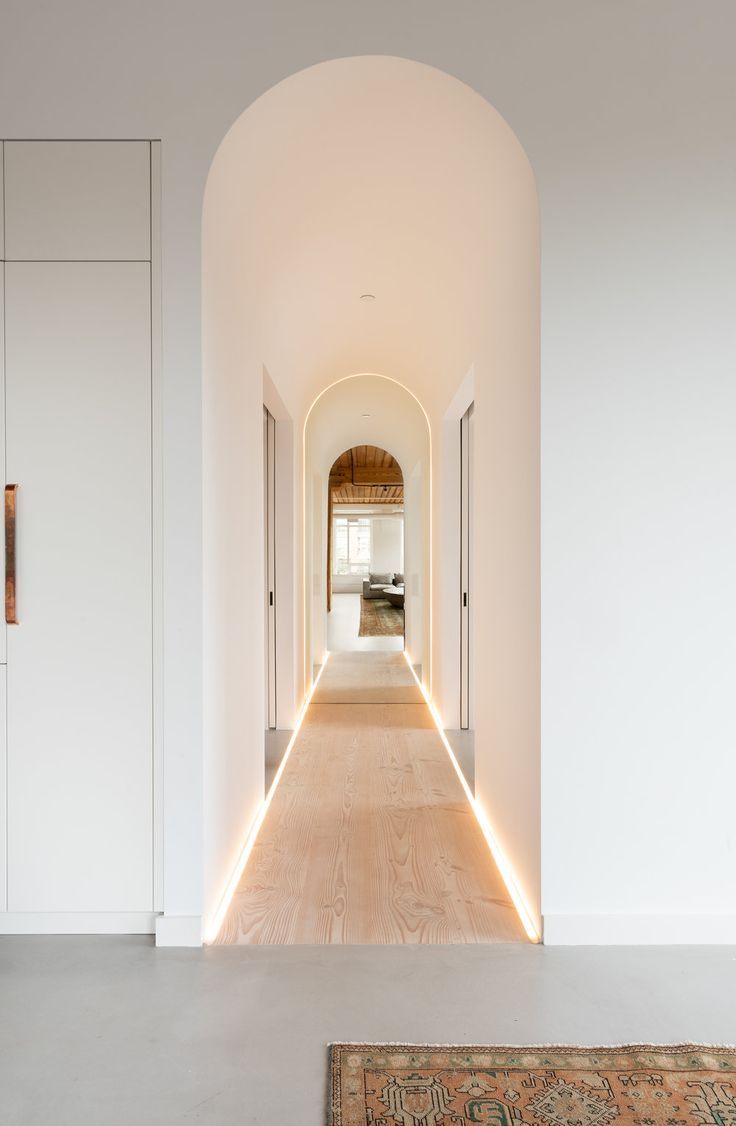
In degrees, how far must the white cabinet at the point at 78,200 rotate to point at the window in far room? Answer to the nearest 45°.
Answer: approximately 135° to its left

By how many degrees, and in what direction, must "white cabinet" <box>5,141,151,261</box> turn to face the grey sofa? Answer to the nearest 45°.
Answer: approximately 135° to its left

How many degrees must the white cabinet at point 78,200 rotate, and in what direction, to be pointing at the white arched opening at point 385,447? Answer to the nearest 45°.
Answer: approximately 135° to its left

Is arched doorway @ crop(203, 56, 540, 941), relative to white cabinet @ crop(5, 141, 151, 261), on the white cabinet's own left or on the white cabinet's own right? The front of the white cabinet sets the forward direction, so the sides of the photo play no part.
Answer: on the white cabinet's own left

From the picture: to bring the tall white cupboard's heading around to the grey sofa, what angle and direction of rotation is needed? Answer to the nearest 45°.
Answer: approximately 135° to its left

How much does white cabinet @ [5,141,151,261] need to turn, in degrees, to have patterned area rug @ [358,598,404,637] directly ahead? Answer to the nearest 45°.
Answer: approximately 135° to its left

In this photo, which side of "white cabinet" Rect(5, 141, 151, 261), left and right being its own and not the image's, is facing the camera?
front

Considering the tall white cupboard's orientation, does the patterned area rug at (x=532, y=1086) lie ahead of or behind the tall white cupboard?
ahead

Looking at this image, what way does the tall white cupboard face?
toward the camera

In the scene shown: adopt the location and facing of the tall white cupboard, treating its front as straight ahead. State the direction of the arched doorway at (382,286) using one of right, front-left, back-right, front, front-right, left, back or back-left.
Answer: left
